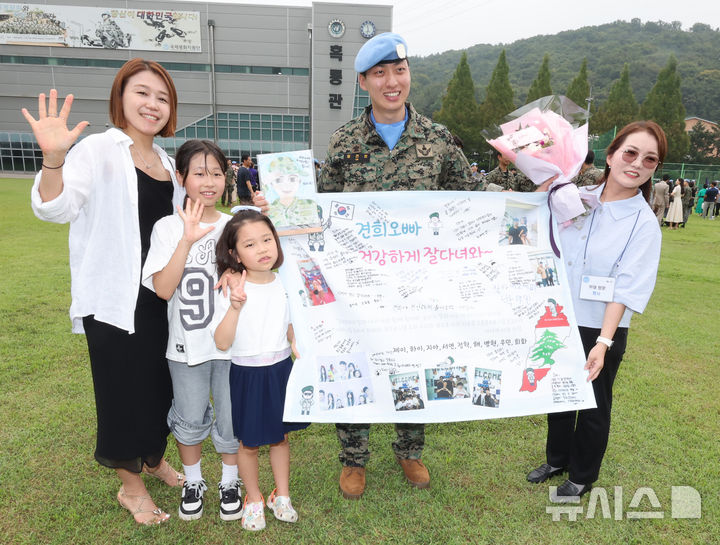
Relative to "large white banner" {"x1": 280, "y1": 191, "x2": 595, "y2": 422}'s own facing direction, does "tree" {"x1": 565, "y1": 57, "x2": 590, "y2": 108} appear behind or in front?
behind

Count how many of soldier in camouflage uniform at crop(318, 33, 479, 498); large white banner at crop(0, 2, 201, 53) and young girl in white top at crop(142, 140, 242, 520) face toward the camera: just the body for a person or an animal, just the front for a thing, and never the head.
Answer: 3

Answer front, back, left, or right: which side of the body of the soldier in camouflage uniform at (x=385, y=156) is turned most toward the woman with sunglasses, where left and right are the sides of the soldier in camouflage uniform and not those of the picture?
left

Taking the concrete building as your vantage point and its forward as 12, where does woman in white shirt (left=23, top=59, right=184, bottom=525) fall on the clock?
The woman in white shirt is roughly at 12 o'clock from the concrete building.

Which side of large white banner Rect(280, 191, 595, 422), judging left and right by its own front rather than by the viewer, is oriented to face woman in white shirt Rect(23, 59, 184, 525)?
right

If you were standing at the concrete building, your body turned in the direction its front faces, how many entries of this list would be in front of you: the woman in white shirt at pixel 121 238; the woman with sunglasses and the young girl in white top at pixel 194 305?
3

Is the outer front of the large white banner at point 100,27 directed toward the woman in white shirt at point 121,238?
yes

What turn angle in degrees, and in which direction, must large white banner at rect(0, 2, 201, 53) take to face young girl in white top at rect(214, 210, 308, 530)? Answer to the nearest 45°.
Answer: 0° — it already faces them

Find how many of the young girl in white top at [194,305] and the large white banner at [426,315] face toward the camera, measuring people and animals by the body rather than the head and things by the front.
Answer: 2
